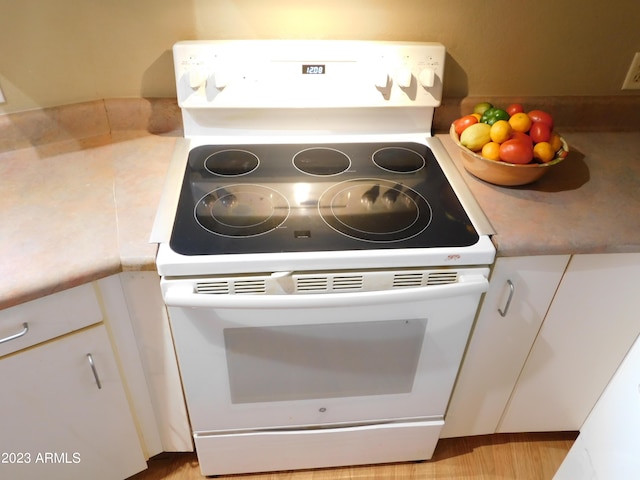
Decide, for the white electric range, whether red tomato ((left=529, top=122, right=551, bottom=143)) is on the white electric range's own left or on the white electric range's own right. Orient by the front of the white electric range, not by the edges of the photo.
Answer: on the white electric range's own left

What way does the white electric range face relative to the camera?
toward the camera

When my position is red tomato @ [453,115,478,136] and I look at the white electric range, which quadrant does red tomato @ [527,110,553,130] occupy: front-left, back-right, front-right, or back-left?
back-left

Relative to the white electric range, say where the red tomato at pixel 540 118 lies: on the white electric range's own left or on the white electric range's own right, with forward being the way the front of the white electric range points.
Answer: on the white electric range's own left

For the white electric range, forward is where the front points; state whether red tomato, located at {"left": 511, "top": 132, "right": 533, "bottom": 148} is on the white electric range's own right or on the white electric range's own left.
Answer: on the white electric range's own left
